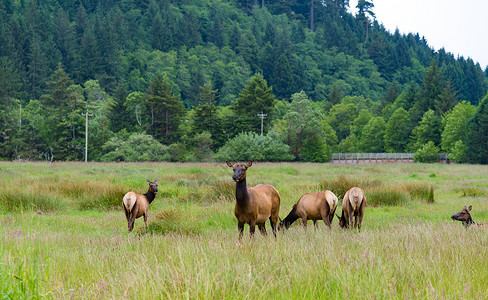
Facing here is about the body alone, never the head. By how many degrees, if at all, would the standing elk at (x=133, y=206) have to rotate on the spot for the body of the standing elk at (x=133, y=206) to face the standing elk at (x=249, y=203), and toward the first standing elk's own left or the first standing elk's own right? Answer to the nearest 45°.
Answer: approximately 90° to the first standing elk's own right

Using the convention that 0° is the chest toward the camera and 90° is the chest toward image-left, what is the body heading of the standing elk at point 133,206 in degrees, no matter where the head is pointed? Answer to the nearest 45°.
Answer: approximately 225°

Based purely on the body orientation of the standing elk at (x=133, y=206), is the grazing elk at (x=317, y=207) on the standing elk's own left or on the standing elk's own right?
on the standing elk's own right

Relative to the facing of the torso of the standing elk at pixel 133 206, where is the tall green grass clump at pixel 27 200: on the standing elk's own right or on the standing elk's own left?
on the standing elk's own left

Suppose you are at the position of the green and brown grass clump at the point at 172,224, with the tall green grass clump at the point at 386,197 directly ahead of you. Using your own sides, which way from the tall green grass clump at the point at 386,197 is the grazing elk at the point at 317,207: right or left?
right

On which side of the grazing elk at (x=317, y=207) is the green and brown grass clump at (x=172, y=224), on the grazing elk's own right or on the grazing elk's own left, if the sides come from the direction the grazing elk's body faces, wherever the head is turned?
on the grazing elk's own left

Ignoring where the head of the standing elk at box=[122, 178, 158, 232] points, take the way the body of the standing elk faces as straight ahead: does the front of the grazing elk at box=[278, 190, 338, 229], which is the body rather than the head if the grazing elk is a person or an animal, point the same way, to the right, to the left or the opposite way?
to the left

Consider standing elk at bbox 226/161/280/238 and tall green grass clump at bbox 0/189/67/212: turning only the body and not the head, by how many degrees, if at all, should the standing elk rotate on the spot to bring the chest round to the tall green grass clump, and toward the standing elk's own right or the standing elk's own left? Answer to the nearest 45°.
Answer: approximately 90° to the standing elk's own right

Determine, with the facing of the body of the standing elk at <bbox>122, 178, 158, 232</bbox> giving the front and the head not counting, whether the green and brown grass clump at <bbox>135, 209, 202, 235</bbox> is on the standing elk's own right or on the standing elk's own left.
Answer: on the standing elk's own right

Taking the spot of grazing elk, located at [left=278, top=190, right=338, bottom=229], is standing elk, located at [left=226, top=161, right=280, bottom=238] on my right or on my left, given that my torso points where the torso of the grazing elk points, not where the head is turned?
on my left

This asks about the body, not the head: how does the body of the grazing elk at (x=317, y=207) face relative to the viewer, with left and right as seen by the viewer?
facing away from the viewer and to the left of the viewer

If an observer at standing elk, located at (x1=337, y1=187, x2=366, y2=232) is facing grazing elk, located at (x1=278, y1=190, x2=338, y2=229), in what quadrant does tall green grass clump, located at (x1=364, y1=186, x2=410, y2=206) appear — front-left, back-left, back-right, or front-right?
back-right

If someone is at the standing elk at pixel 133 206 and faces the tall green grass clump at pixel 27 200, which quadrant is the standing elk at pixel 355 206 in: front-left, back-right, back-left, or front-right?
back-right
